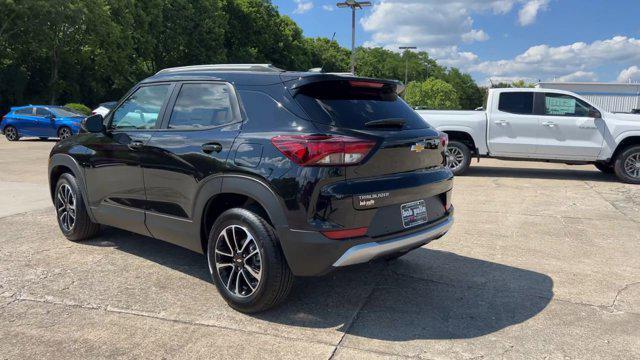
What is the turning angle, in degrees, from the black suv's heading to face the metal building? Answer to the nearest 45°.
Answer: approximately 90° to its right

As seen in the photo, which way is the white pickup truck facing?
to the viewer's right

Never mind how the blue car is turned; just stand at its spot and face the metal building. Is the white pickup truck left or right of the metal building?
right

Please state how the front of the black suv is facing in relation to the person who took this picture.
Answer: facing away from the viewer and to the left of the viewer

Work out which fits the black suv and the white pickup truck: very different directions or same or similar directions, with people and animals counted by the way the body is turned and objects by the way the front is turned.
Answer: very different directions

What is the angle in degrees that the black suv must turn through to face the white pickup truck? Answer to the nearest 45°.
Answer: approximately 90° to its right

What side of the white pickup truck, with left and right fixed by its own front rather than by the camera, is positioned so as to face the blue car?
back

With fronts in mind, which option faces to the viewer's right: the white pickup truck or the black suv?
the white pickup truck
